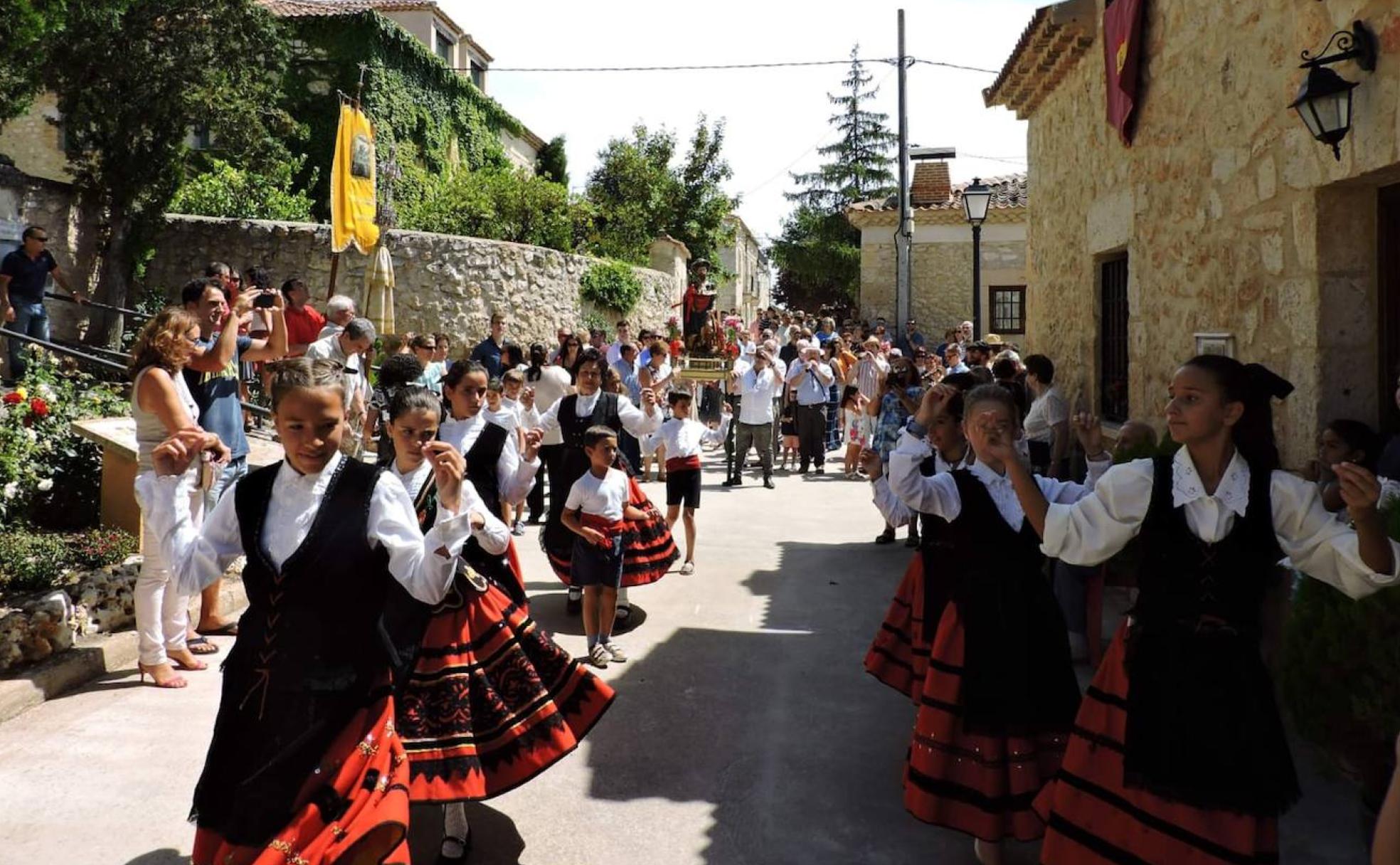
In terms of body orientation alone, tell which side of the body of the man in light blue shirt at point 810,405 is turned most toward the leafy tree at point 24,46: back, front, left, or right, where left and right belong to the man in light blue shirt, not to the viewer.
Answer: right

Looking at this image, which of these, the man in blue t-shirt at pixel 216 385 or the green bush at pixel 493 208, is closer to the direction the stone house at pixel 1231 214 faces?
the man in blue t-shirt

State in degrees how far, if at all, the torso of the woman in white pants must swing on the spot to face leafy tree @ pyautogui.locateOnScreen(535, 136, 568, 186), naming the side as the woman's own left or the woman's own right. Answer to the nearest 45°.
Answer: approximately 90° to the woman's own left

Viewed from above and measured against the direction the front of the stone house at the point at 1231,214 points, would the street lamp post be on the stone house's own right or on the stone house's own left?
on the stone house's own right

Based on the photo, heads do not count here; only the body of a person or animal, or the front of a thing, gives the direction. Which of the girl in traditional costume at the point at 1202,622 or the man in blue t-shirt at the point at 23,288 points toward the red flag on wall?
the man in blue t-shirt
